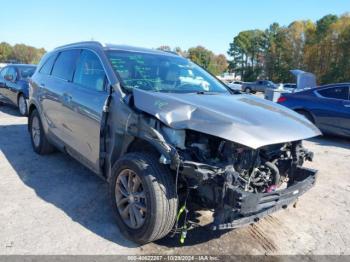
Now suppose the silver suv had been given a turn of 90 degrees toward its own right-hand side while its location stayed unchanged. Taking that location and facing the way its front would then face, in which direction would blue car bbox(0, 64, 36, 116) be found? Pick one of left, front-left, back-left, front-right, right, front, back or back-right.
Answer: right

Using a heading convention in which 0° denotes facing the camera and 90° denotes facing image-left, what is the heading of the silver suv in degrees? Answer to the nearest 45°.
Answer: approximately 315°

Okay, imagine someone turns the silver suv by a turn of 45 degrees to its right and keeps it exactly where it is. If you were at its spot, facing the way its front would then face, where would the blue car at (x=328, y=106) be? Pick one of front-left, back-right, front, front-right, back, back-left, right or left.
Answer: back-left
